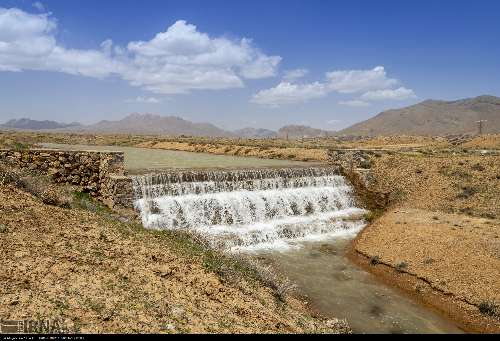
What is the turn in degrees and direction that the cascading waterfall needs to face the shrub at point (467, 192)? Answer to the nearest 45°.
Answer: approximately 90° to its left

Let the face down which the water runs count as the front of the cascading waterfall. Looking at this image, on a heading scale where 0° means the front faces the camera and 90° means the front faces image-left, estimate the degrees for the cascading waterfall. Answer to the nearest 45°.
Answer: approximately 0°

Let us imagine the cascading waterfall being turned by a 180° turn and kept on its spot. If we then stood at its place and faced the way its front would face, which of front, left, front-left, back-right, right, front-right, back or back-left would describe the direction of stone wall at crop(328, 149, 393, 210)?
front-right

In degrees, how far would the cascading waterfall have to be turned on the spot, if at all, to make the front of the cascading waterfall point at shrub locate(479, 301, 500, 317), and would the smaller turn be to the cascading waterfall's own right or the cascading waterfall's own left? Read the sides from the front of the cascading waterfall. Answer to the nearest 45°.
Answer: approximately 45° to the cascading waterfall's own left

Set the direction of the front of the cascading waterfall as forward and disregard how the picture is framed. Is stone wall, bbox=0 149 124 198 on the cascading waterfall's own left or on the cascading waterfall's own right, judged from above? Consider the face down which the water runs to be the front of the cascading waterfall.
on the cascading waterfall's own right

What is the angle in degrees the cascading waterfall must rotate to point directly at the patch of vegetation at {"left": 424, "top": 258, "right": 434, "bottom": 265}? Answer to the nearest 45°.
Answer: approximately 45° to its left

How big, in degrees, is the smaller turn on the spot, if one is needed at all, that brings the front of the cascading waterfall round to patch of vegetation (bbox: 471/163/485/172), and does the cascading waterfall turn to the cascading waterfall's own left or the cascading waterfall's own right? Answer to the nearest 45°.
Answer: approximately 135° to the cascading waterfall's own left

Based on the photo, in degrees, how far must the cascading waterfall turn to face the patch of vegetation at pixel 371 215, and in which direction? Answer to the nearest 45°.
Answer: approximately 90° to its left

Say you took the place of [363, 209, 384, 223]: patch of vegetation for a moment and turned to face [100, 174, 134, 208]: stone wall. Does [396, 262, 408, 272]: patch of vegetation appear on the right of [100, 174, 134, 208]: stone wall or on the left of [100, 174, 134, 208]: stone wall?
left
